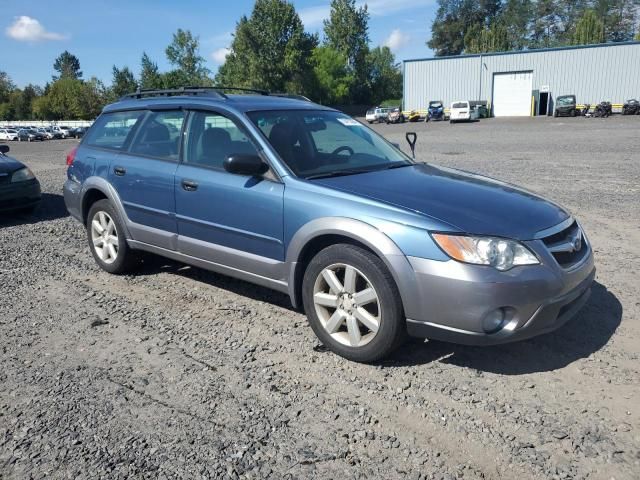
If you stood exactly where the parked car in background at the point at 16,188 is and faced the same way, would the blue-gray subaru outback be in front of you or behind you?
in front

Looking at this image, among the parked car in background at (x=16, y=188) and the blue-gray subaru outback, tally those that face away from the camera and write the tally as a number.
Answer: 0

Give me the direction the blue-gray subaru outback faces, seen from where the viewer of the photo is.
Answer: facing the viewer and to the right of the viewer

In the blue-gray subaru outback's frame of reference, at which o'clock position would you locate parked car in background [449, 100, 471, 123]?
The parked car in background is roughly at 8 o'clock from the blue-gray subaru outback.

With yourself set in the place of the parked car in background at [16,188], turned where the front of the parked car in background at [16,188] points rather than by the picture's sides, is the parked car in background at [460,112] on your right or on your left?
on your left

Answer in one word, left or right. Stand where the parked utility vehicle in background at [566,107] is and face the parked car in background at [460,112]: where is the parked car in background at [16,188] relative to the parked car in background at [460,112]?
left

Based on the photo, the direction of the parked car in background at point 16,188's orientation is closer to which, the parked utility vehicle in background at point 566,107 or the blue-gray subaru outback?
the blue-gray subaru outback

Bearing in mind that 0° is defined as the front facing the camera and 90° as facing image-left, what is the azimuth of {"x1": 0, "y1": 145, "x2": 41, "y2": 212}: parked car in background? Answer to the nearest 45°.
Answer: approximately 315°

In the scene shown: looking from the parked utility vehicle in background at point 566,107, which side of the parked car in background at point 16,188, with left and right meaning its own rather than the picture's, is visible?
left

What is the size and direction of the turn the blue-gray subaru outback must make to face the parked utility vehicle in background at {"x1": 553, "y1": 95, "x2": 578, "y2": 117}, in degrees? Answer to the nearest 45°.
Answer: approximately 90° to its left

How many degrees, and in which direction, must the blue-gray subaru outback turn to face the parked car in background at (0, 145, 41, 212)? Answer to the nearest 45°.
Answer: approximately 180°
